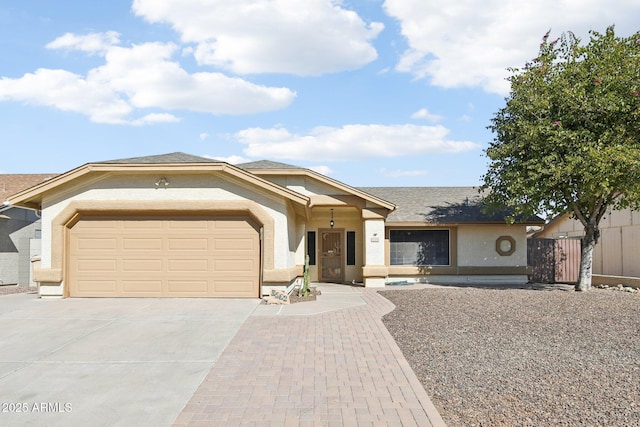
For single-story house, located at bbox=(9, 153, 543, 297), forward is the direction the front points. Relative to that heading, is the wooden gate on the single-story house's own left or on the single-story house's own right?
on the single-story house's own left

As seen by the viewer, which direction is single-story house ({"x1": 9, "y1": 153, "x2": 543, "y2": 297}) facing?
toward the camera

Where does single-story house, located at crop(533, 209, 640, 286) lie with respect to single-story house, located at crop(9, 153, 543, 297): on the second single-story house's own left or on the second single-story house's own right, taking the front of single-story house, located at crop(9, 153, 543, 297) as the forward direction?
on the second single-story house's own left

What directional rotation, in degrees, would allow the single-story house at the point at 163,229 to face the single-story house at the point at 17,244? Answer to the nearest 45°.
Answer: approximately 135° to its right

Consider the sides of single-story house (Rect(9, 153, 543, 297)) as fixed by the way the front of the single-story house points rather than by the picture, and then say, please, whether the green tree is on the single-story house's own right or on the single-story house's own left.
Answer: on the single-story house's own left

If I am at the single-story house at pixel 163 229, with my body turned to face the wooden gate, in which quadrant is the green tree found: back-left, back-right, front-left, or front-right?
front-right
